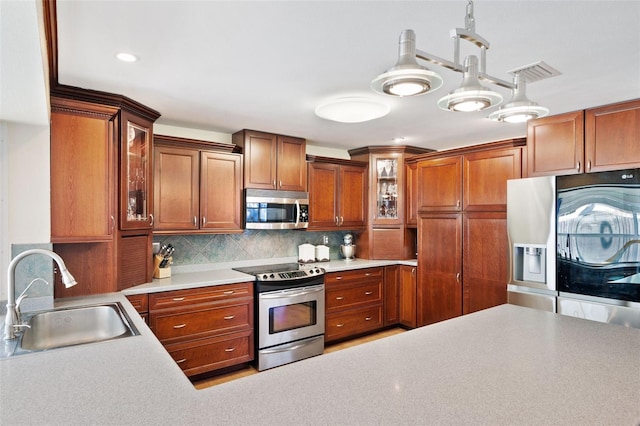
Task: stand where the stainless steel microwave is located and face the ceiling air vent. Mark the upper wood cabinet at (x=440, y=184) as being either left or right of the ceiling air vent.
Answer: left

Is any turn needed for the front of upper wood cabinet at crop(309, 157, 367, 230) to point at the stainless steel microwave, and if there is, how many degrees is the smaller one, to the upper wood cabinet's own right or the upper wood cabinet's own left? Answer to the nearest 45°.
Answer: approximately 90° to the upper wood cabinet's own right

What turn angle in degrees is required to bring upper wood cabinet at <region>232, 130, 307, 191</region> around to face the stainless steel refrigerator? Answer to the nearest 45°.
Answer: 0° — it already faces it

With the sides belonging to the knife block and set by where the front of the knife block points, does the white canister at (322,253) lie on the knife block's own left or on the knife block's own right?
on the knife block's own left

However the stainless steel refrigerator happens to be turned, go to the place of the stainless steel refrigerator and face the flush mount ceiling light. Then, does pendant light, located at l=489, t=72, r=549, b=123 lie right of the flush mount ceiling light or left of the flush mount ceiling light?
left

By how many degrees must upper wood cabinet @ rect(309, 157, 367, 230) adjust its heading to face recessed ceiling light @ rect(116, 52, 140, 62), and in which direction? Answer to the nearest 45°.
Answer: approximately 90° to its right
